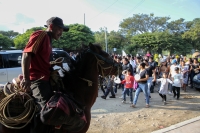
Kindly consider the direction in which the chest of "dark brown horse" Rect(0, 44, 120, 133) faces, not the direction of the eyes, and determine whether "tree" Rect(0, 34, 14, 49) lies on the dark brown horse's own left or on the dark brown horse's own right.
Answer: on the dark brown horse's own left

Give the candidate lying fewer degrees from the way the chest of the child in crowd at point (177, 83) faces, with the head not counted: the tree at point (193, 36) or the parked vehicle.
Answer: the parked vehicle

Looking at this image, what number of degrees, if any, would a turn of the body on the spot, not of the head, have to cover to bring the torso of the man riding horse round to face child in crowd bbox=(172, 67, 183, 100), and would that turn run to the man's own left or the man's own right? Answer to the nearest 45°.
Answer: approximately 45° to the man's own left

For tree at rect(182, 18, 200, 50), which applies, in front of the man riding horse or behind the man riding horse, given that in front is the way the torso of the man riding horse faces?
in front

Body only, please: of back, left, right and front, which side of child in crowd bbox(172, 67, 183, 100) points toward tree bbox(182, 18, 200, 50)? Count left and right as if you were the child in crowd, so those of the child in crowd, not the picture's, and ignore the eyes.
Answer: back

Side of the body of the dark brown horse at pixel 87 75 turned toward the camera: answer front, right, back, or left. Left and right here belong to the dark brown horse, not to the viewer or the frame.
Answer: right

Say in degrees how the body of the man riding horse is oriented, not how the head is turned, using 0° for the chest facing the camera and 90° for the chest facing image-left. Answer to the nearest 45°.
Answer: approximately 270°

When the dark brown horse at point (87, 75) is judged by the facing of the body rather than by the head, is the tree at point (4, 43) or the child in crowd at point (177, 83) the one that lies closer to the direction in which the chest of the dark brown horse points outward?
the child in crowd

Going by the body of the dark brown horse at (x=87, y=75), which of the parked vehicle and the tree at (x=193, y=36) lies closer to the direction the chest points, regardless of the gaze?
the tree

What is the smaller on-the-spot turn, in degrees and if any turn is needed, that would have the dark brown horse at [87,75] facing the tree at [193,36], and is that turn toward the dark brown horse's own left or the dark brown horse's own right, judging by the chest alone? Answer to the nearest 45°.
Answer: approximately 45° to the dark brown horse's own left

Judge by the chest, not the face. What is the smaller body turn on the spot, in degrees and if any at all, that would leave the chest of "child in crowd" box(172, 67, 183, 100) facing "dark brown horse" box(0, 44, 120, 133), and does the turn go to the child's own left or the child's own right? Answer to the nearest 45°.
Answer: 0° — they already face it

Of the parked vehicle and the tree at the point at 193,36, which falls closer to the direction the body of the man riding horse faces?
the tree

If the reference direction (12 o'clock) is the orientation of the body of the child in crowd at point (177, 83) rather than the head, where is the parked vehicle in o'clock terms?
The parked vehicle is roughly at 2 o'clock from the child in crowd.
